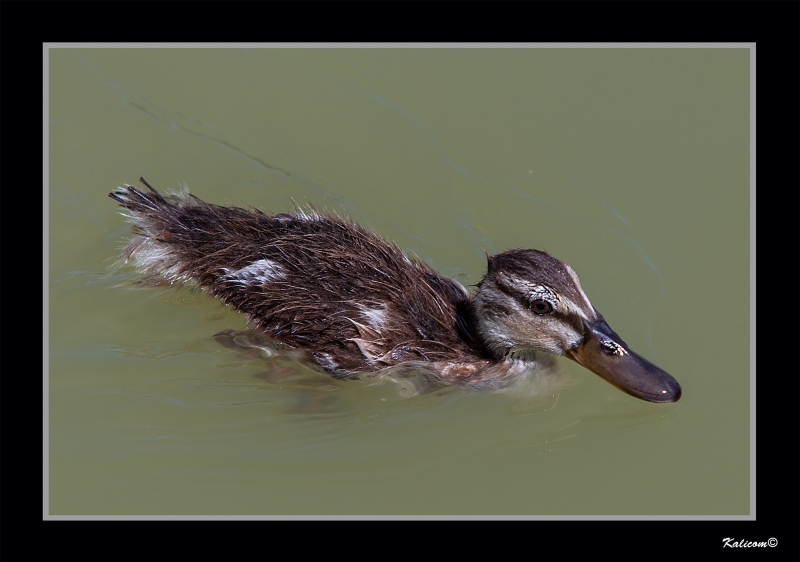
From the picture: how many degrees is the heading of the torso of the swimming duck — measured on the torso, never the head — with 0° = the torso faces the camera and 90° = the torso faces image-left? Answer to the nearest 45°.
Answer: approximately 315°
